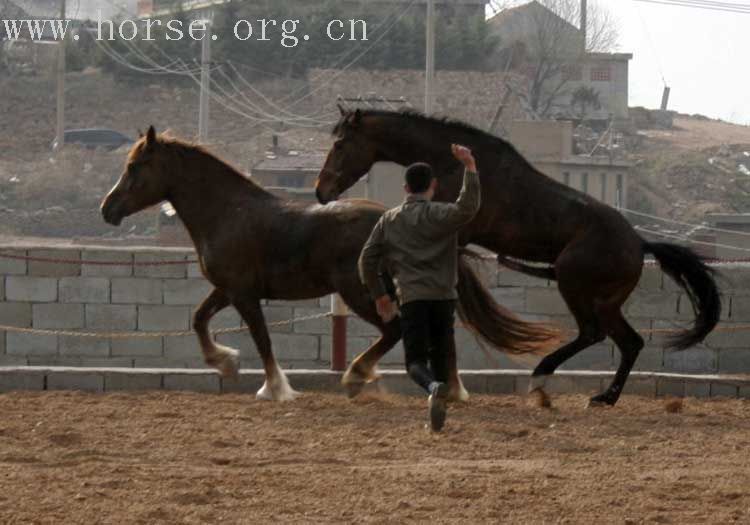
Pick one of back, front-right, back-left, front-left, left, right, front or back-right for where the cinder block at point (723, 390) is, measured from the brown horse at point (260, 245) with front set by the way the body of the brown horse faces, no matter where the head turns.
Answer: back

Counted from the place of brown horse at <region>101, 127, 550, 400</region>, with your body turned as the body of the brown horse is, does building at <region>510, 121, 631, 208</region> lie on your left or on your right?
on your right

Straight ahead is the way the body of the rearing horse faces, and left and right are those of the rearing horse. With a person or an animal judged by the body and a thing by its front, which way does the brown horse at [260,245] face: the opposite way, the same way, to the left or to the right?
the same way

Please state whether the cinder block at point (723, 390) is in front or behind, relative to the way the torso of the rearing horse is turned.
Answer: behind

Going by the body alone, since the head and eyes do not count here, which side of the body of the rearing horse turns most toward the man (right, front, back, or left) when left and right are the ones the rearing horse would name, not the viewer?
left

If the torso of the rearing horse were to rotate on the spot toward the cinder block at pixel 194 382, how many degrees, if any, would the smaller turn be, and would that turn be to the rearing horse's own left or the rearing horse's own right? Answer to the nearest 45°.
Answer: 0° — it already faces it

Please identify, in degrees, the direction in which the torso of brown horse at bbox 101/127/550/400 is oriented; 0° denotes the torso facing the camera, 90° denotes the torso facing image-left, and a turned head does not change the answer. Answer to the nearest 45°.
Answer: approximately 90°

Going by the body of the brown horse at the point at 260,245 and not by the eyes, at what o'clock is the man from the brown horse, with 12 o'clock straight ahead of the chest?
The man is roughly at 8 o'clock from the brown horse.

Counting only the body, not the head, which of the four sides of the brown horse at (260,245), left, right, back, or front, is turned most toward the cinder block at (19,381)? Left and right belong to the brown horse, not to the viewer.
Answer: front

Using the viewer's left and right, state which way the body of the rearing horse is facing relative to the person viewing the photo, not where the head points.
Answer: facing to the left of the viewer

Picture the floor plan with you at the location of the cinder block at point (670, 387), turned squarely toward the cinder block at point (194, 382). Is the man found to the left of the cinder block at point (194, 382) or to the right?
left

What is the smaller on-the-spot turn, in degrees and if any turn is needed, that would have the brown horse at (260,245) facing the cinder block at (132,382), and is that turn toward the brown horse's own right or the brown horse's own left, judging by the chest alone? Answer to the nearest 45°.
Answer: approximately 45° to the brown horse's own right

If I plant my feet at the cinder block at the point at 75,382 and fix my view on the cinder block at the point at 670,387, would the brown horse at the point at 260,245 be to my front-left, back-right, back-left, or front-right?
front-right

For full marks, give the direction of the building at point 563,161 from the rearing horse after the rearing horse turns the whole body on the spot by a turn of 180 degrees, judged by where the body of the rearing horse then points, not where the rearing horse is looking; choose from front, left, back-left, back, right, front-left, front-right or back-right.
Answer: left

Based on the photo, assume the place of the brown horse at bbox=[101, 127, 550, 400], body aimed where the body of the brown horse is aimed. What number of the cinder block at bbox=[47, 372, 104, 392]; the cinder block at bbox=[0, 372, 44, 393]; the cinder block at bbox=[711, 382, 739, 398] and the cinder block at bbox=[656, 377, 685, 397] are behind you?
2

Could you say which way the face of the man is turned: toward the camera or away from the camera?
away from the camera

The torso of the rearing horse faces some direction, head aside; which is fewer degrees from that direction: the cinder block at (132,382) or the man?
the cinder block
